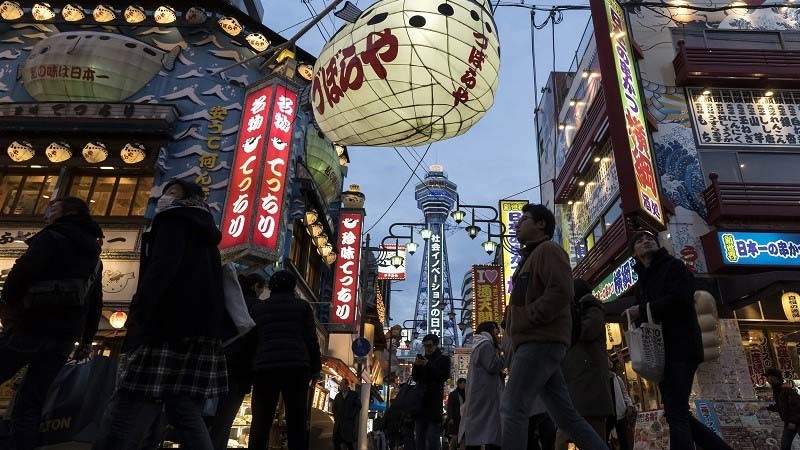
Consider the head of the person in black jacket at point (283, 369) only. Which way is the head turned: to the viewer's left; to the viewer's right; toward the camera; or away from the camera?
away from the camera

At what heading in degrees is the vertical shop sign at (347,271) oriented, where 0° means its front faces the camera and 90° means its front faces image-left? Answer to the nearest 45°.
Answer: approximately 0°

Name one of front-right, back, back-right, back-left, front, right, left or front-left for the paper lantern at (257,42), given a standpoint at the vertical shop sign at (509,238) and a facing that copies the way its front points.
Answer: front-right

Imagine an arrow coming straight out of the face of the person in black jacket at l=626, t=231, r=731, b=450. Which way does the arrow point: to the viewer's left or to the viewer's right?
to the viewer's left

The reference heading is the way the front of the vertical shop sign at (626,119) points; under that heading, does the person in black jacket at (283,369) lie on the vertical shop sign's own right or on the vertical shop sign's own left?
on the vertical shop sign's own right

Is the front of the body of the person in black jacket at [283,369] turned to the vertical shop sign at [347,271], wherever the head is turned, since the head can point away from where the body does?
yes

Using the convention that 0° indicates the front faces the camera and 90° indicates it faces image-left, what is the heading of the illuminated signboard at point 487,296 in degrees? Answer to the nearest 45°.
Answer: approximately 0°

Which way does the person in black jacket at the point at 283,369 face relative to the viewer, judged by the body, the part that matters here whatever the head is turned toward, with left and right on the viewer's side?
facing away from the viewer

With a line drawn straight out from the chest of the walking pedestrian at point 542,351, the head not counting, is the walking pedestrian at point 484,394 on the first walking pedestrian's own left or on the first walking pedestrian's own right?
on the first walking pedestrian's own right

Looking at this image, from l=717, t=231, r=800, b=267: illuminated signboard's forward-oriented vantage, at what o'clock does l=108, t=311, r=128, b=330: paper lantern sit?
The paper lantern is roughly at 2 o'clock from the illuminated signboard.
